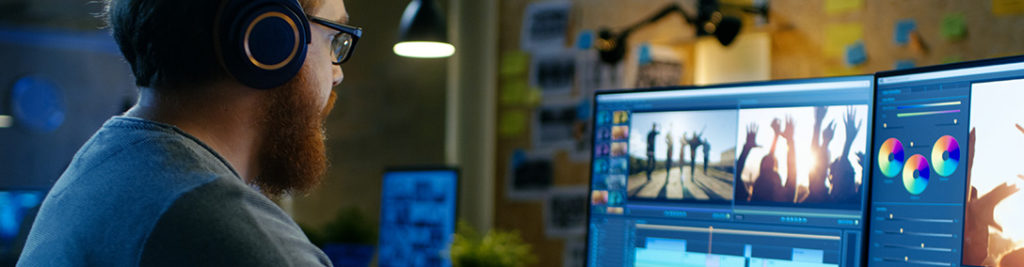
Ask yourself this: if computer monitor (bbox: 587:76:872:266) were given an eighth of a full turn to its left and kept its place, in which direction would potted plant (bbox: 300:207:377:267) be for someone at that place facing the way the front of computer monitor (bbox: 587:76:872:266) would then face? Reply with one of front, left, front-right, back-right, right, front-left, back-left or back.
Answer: back-right

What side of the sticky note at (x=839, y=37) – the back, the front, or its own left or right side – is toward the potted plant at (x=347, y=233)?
right

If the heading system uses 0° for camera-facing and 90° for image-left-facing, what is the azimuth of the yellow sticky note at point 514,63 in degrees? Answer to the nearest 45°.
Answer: approximately 0°
